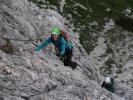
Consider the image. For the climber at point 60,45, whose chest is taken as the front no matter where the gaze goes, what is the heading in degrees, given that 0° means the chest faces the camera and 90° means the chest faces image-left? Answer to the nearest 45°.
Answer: approximately 45°
